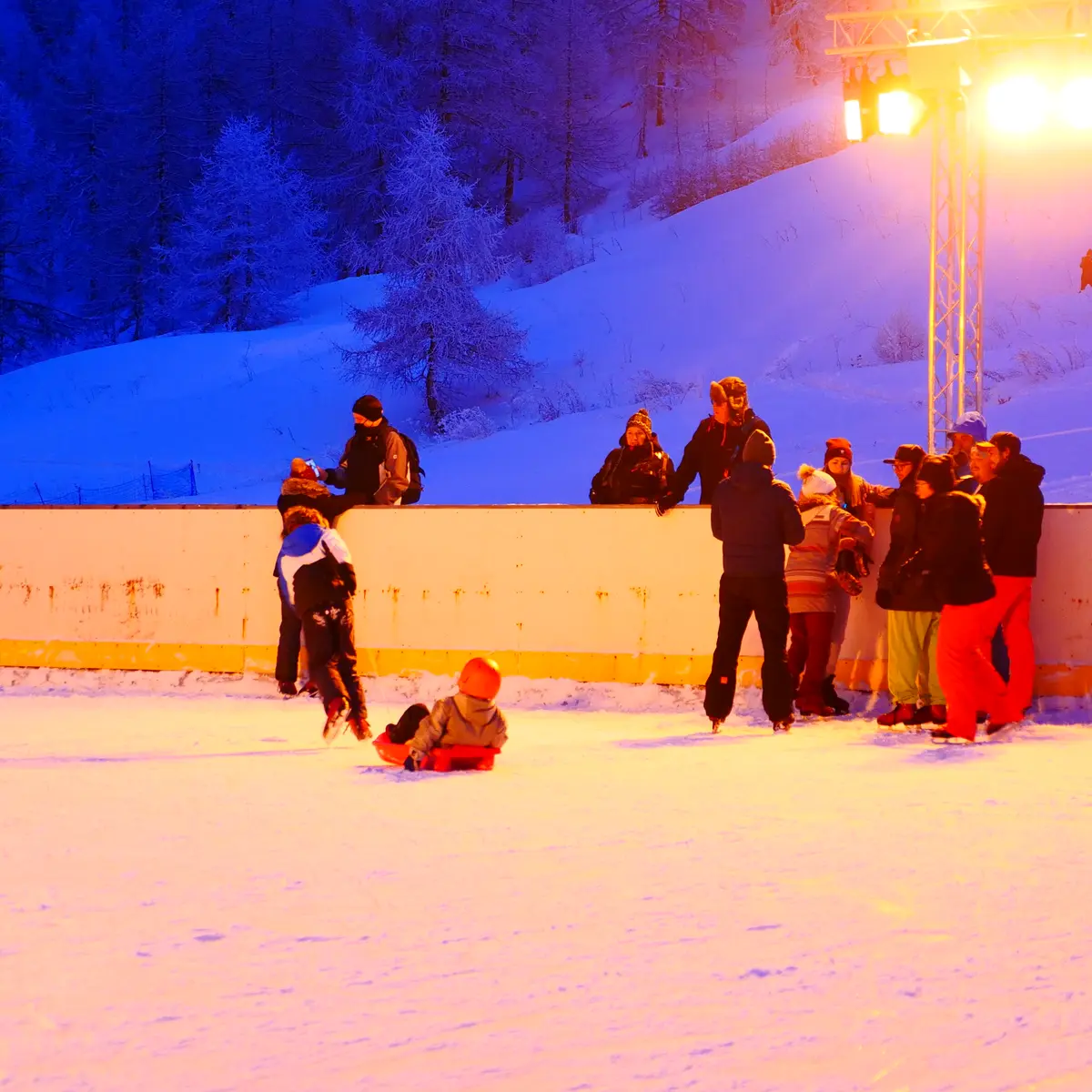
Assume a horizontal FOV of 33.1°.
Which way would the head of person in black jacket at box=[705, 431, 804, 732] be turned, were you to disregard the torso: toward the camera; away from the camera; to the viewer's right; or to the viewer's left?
away from the camera

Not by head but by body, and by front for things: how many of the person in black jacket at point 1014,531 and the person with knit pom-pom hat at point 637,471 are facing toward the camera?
1

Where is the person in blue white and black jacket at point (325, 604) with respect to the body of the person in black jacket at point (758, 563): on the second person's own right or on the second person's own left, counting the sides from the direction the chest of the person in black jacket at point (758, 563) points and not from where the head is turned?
on the second person's own left

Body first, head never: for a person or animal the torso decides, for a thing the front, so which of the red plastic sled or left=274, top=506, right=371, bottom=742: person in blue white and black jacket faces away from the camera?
the person in blue white and black jacket

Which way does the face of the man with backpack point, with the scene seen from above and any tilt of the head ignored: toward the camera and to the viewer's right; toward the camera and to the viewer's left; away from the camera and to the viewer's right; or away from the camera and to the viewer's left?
toward the camera and to the viewer's left

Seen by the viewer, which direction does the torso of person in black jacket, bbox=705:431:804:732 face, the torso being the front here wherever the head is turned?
away from the camera

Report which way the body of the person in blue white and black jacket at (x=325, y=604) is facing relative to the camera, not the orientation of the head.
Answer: away from the camera

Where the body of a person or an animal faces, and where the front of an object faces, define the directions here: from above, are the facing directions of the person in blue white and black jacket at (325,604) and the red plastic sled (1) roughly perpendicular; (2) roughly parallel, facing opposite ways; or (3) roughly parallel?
roughly perpendicular

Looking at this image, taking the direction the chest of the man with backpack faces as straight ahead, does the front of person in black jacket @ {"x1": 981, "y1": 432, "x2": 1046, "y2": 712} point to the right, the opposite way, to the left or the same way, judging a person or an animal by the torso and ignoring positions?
to the right

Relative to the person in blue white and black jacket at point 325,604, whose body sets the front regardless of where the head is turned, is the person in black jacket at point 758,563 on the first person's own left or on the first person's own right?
on the first person's own right

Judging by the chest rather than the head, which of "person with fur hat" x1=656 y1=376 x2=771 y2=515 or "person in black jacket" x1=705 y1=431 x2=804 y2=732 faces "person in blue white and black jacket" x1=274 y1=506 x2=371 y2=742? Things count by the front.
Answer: the person with fur hat

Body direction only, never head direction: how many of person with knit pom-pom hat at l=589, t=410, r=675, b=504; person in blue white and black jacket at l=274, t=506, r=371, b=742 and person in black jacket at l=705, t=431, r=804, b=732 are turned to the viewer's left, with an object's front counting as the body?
0

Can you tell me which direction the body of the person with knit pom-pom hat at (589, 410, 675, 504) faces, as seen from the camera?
toward the camera

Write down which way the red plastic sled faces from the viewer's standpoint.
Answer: facing to the left of the viewer

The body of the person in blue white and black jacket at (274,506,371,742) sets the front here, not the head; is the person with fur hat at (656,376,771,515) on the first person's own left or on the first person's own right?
on the first person's own right

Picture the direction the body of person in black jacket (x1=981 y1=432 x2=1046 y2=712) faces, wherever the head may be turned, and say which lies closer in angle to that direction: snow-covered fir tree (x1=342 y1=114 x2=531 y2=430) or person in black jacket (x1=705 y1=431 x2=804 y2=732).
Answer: the person in black jacket

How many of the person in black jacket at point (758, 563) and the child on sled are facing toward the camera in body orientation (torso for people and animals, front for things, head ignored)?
0

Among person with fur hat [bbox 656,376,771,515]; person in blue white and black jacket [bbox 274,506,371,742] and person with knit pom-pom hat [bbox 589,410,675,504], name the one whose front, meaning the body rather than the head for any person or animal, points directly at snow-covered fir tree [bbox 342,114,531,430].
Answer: the person in blue white and black jacket
